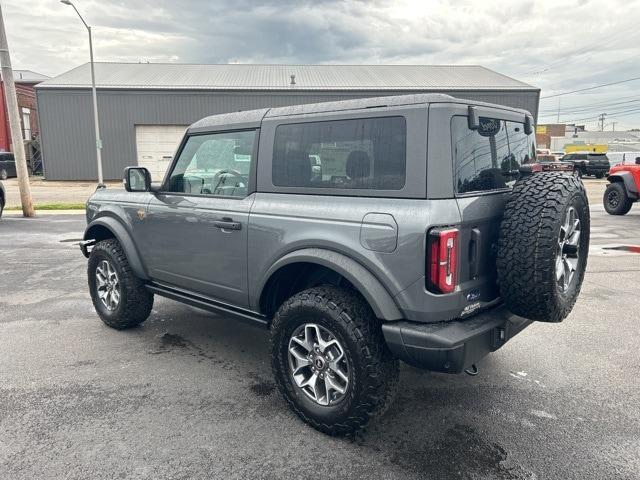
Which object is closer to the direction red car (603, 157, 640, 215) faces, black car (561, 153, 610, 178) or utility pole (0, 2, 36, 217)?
the utility pole

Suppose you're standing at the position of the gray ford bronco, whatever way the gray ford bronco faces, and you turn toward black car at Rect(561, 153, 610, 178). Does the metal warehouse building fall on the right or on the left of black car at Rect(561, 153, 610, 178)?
left

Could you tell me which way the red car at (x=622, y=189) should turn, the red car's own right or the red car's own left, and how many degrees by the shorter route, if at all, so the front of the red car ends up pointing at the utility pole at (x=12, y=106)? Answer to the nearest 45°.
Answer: approximately 45° to the red car's own left

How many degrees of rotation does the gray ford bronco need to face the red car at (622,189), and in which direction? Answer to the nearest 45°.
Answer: approximately 90° to its right

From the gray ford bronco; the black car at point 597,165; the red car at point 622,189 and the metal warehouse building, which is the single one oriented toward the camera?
the metal warehouse building

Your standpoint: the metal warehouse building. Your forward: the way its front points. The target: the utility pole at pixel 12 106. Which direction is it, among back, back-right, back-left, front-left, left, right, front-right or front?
front

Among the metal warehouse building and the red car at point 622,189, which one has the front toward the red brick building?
the red car

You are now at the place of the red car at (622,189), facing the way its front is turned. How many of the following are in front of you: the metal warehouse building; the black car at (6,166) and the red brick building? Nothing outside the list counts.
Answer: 3

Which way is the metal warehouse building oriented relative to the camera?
toward the camera

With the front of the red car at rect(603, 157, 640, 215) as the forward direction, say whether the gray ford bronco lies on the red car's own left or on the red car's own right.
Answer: on the red car's own left

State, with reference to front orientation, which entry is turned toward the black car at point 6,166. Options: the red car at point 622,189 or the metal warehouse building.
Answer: the red car

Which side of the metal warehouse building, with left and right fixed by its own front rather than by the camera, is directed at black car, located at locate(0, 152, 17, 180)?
right

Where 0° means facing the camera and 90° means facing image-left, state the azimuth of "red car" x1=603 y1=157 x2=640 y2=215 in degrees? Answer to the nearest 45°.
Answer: approximately 90°
